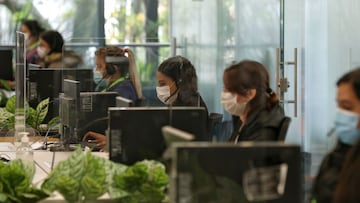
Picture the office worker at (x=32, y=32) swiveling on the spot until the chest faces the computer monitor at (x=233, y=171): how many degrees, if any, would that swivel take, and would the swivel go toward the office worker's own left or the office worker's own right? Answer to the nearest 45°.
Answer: approximately 90° to the office worker's own left

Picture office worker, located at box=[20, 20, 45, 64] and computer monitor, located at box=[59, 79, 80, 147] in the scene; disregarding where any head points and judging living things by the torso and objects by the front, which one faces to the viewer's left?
the office worker

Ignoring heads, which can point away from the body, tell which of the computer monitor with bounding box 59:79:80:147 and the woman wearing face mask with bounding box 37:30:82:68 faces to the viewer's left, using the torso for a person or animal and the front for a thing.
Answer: the woman wearing face mask

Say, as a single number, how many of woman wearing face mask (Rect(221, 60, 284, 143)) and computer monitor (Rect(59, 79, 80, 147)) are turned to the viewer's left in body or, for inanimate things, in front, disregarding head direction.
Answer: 1

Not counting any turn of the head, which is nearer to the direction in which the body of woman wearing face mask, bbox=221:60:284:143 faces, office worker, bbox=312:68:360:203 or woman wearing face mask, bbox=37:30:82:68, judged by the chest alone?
the woman wearing face mask

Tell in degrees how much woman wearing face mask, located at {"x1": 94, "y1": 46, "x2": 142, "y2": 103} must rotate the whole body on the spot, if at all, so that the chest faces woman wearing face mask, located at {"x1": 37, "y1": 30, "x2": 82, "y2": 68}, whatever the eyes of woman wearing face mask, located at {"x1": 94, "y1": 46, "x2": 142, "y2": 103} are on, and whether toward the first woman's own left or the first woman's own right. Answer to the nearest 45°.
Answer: approximately 90° to the first woman's own right

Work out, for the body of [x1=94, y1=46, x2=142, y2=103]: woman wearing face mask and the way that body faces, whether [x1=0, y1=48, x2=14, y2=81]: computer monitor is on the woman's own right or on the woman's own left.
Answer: on the woman's own right

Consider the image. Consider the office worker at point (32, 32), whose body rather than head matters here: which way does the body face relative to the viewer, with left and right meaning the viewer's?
facing to the left of the viewer

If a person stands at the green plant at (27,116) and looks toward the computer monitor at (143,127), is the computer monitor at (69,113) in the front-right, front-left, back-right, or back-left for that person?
front-left

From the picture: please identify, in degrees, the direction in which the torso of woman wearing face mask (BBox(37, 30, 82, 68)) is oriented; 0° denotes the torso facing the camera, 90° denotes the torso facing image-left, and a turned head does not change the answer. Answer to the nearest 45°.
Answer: approximately 90°

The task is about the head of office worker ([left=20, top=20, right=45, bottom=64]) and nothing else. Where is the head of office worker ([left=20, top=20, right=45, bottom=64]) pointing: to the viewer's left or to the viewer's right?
to the viewer's left

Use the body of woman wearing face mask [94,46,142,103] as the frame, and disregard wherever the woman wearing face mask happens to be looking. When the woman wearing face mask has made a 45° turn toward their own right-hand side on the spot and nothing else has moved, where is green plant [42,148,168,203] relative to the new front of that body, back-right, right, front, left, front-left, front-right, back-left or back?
back-left

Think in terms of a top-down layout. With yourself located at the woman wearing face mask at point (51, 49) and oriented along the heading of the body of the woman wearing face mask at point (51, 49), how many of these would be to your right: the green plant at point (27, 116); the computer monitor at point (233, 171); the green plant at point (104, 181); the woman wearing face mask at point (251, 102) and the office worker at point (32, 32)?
1

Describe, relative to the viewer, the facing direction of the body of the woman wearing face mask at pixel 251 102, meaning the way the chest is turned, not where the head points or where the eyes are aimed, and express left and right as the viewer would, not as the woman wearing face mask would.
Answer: facing to the left of the viewer

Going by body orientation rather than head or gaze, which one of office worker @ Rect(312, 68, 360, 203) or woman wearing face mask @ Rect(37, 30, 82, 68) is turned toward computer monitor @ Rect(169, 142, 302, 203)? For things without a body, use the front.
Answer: the office worker

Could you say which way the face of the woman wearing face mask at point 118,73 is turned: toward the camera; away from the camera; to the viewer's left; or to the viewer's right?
to the viewer's left

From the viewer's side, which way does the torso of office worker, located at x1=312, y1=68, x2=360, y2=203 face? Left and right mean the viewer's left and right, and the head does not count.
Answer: facing the viewer and to the left of the viewer

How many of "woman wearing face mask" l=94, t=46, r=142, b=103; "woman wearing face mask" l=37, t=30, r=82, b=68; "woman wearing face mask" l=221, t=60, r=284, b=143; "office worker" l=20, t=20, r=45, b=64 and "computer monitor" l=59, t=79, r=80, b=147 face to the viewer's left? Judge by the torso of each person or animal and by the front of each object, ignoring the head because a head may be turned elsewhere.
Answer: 4
